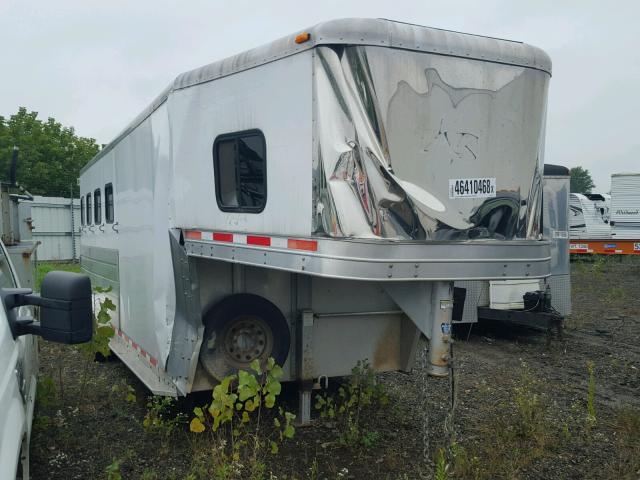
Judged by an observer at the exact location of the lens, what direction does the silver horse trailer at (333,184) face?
facing the viewer and to the right of the viewer

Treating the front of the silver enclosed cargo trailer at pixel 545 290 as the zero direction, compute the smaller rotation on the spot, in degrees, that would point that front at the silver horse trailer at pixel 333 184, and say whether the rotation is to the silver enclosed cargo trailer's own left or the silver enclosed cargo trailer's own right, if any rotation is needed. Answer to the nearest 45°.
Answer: approximately 45° to the silver enclosed cargo trailer's own right

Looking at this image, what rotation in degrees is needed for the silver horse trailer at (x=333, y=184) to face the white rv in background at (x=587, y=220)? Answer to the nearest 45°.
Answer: approximately 90° to its left

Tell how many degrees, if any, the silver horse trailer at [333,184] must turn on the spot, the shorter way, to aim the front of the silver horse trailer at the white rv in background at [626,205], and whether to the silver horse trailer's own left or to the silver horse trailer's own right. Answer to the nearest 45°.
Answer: approximately 90° to the silver horse trailer's own left

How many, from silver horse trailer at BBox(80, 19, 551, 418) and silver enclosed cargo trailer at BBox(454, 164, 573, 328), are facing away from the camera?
0

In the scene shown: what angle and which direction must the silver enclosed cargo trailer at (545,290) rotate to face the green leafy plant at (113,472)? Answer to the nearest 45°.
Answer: approximately 90° to its right

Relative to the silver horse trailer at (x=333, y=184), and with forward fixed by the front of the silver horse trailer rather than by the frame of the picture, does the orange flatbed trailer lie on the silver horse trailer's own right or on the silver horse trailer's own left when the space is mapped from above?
on the silver horse trailer's own left

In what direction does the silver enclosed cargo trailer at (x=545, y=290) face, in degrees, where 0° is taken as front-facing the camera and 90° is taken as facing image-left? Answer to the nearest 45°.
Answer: approximately 315°

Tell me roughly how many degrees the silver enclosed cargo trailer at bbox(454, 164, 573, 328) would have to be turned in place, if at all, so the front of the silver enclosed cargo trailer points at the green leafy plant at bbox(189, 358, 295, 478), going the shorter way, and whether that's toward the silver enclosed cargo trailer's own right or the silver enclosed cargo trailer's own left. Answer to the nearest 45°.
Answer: approximately 90° to the silver enclosed cargo trailer's own right
